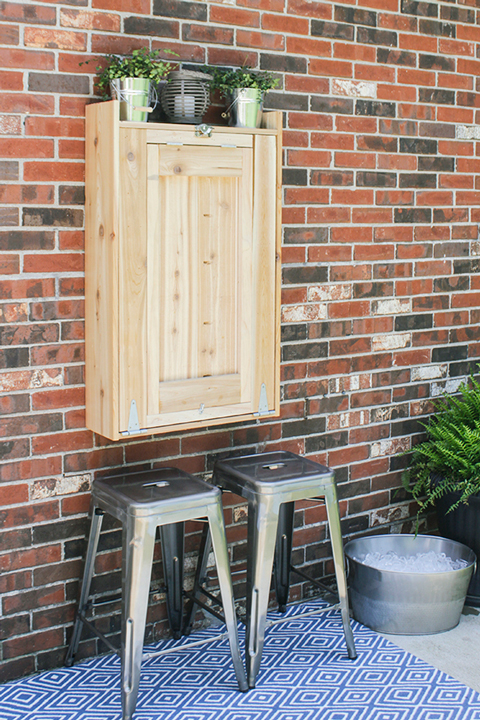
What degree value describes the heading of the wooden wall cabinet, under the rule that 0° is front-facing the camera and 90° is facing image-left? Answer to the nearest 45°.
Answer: approximately 315°

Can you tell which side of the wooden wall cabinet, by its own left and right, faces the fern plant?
left
